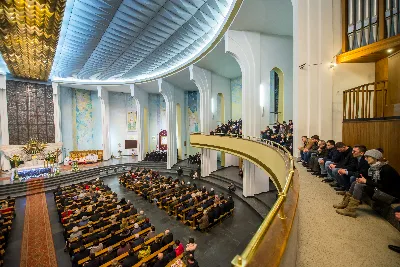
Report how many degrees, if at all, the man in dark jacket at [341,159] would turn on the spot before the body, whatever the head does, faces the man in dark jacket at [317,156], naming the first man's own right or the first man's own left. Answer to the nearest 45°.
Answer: approximately 45° to the first man's own right

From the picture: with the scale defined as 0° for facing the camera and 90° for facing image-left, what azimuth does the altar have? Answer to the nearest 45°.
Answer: approximately 0°

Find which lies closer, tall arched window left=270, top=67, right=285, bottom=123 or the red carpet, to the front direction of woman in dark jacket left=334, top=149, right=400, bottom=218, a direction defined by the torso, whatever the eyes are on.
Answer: the red carpet

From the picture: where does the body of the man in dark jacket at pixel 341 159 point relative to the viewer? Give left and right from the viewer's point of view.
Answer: facing to the left of the viewer

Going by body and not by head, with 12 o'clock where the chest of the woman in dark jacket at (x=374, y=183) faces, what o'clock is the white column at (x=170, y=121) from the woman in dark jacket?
The white column is roughly at 1 o'clock from the woman in dark jacket.

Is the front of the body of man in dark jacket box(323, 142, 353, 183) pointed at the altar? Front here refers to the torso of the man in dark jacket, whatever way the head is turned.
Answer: yes

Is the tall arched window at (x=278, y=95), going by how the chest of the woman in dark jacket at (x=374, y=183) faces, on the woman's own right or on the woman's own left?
on the woman's own right

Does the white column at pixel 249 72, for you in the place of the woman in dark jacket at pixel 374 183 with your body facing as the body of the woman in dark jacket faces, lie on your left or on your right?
on your right

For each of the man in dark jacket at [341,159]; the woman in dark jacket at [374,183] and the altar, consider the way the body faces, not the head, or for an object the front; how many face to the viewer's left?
2

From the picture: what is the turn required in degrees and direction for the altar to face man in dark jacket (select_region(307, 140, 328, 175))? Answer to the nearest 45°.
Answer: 0° — it already faces them

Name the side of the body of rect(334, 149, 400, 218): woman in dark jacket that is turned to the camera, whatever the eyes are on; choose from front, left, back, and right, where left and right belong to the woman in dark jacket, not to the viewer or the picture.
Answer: left
